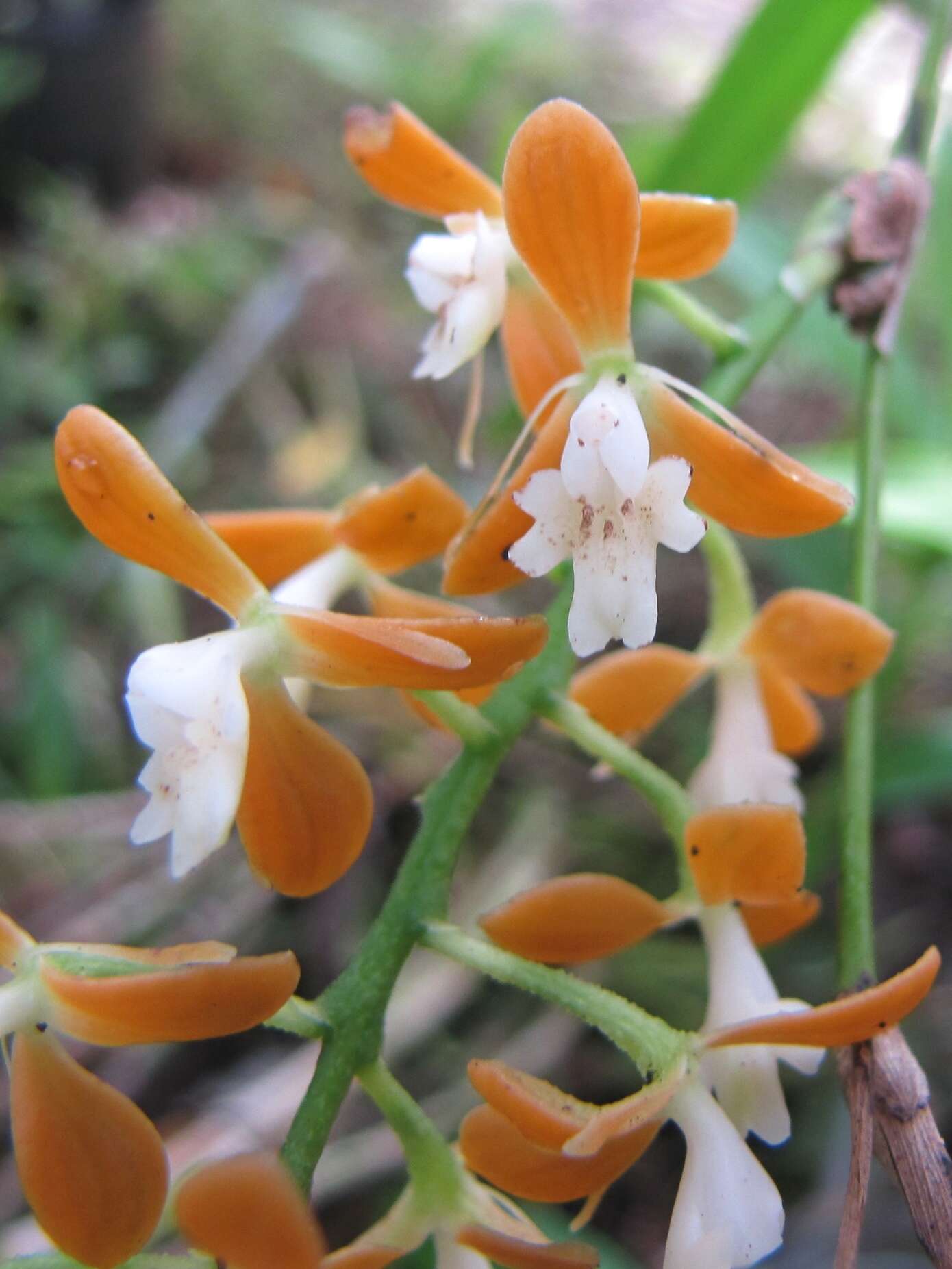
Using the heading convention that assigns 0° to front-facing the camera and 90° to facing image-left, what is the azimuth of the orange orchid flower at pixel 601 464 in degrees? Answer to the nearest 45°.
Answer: approximately 0°

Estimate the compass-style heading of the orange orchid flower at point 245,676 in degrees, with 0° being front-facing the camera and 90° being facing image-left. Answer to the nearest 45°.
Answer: approximately 45°

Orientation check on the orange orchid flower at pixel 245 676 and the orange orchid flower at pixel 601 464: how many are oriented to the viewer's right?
0
